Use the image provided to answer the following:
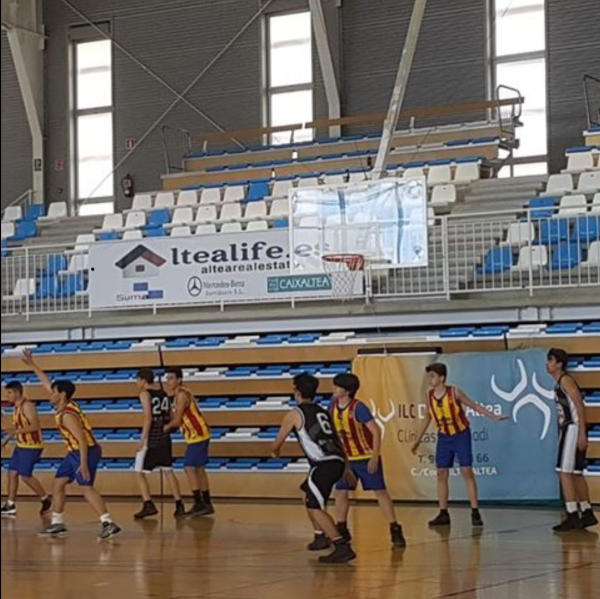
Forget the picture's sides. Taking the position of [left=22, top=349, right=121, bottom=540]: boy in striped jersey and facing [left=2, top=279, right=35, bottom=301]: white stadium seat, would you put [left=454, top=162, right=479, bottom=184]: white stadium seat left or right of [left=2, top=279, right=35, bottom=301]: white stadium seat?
right

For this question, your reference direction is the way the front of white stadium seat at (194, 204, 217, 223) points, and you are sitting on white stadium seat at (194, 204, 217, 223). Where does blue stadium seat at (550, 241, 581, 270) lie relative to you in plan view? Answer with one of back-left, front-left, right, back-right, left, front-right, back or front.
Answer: left

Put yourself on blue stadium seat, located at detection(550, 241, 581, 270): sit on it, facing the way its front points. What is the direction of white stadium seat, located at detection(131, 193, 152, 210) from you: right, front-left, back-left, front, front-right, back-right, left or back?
right

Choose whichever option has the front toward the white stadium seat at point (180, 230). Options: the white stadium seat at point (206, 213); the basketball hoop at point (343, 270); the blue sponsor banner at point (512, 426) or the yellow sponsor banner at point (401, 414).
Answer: the white stadium seat at point (206, 213)

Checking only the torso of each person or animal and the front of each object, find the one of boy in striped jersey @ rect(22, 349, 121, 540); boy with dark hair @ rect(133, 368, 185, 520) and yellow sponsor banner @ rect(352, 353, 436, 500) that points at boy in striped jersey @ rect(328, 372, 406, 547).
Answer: the yellow sponsor banner

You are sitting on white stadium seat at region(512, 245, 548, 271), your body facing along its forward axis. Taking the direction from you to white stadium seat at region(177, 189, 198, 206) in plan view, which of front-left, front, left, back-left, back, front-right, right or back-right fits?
right

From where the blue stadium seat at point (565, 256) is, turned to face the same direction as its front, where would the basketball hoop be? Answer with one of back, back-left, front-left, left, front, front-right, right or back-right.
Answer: front-right

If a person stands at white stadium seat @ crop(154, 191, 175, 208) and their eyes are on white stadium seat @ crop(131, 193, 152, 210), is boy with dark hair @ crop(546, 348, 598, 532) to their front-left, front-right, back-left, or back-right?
back-left

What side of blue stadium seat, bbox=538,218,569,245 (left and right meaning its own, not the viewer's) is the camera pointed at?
front

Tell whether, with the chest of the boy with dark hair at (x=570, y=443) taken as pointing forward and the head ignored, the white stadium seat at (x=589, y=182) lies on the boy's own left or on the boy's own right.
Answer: on the boy's own right

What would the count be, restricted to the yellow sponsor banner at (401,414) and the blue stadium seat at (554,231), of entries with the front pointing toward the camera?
2

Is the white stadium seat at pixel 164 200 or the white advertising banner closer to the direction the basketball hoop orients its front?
the white advertising banner

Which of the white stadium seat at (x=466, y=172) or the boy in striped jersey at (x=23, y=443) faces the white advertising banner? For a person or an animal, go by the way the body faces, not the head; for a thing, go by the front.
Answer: the white stadium seat
